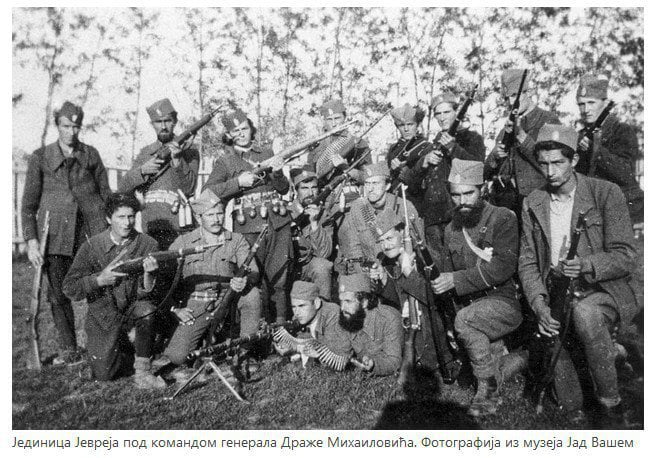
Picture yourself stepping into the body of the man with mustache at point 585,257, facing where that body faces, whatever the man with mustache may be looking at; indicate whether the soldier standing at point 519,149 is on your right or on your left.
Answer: on your right

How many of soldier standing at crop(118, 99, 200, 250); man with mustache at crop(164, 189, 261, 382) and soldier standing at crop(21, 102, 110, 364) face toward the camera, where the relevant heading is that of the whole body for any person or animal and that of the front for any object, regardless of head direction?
3

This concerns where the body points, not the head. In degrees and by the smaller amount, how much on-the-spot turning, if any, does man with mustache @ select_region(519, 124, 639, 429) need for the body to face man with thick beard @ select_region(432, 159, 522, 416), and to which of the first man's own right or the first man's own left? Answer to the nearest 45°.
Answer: approximately 45° to the first man's own right

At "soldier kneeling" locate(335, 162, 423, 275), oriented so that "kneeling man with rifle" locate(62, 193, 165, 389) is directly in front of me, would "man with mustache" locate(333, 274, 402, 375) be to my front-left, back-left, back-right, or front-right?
front-left

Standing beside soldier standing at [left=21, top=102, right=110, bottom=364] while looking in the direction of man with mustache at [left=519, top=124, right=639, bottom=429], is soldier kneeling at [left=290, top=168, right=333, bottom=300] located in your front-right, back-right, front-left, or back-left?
front-left

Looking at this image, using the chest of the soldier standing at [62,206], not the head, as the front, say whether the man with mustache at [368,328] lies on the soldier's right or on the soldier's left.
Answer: on the soldier's left

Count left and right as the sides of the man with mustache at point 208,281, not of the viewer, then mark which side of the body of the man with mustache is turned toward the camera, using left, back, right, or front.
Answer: front

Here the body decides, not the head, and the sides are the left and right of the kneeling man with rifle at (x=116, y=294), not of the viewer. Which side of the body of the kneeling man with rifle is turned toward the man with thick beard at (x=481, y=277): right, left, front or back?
front

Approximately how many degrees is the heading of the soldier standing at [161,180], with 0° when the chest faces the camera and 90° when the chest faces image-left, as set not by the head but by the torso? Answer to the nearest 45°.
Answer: approximately 0°

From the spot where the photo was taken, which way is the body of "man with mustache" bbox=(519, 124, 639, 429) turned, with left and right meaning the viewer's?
facing the viewer and to the left of the viewer
